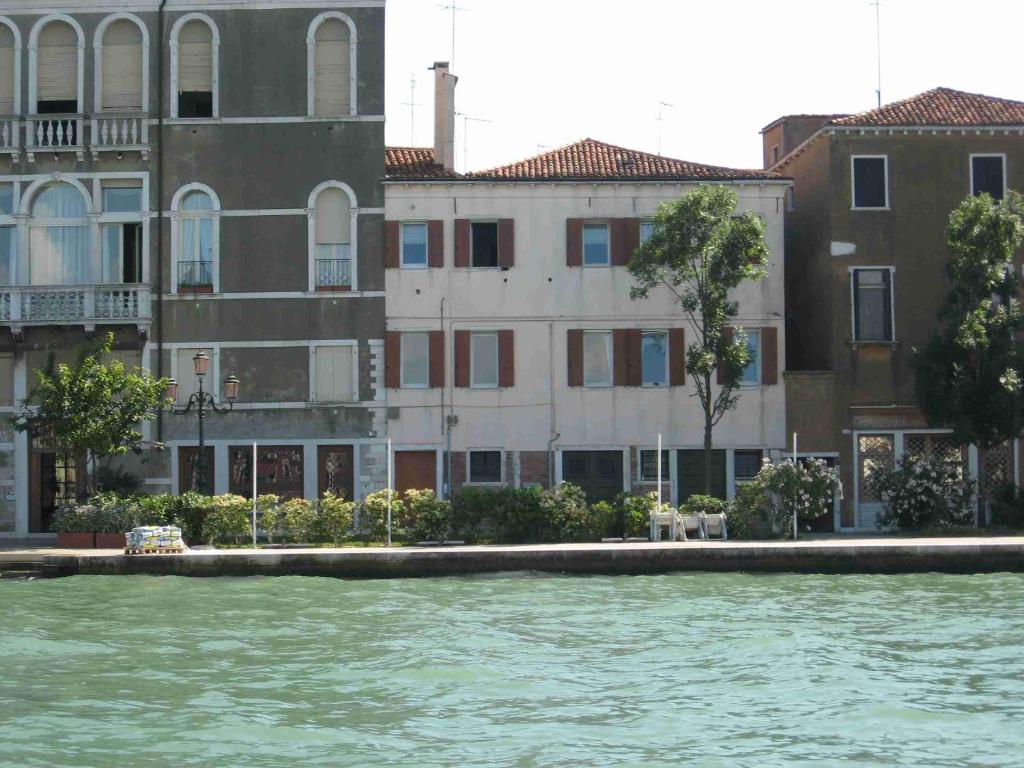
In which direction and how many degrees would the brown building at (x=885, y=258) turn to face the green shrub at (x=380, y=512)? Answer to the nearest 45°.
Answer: approximately 45° to its right

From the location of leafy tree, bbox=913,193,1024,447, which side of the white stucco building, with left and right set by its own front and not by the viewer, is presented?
left

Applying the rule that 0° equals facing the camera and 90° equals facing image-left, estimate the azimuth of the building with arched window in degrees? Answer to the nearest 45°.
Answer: approximately 0°

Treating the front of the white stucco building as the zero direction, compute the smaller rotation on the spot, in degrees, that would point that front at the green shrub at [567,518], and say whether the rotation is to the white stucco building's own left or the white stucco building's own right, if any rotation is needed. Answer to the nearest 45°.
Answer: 0° — it already faces it

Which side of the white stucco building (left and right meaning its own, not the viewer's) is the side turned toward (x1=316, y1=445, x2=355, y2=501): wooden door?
right

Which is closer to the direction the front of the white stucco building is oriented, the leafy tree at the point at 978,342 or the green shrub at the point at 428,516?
the green shrub

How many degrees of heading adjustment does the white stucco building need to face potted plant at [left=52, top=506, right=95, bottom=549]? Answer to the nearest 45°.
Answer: approximately 45° to its right

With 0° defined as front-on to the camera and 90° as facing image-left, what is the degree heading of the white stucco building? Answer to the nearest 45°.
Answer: approximately 0°
